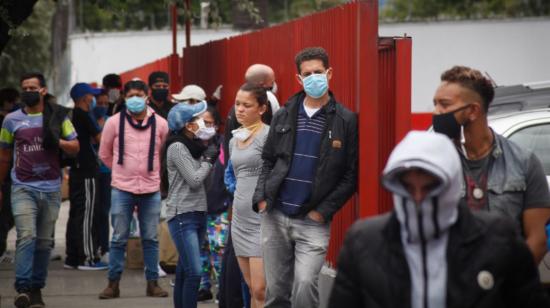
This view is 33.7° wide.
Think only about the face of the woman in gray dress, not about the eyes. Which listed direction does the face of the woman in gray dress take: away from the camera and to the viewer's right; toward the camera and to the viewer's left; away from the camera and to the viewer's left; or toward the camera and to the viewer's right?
toward the camera and to the viewer's left

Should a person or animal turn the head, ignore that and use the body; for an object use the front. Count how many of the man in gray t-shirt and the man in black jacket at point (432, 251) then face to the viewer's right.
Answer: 0

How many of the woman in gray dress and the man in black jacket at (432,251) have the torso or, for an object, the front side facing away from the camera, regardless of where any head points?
0

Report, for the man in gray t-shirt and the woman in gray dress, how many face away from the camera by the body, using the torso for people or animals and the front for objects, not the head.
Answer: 0

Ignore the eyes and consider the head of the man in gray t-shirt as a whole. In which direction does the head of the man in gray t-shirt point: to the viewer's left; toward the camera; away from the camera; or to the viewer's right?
to the viewer's left

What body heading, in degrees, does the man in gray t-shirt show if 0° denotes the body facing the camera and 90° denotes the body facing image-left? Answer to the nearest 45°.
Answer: approximately 45°

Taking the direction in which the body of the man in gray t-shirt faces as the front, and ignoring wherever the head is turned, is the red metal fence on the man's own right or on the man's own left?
on the man's own right

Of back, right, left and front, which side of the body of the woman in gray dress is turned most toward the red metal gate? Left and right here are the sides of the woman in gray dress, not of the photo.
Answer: back

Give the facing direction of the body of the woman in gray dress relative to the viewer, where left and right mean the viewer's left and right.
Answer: facing the viewer and to the left of the viewer
